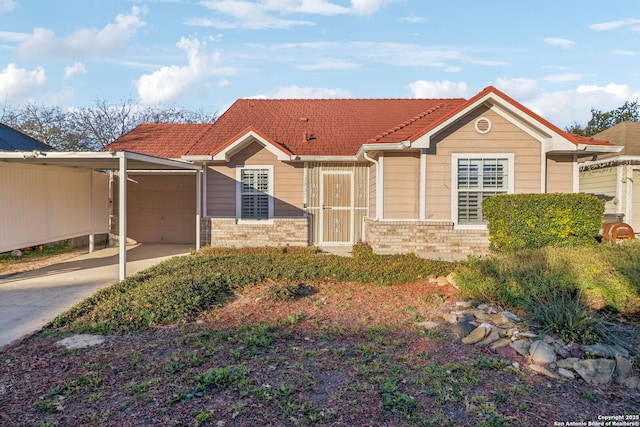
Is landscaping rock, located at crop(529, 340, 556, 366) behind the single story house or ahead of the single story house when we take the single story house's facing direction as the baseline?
ahead

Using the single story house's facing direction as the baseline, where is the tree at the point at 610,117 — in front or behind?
behind

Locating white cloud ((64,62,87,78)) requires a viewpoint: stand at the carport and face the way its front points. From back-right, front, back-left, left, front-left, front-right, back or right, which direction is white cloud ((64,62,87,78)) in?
back

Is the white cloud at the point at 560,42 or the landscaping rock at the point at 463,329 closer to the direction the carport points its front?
the landscaping rock

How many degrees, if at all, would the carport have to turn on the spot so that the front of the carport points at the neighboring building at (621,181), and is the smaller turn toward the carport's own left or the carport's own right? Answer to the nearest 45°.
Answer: approximately 90° to the carport's own left

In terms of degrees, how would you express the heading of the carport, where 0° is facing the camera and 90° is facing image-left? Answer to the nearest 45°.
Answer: approximately 0°

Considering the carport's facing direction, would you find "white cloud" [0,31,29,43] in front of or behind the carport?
behind

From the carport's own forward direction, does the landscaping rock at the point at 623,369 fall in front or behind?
in front

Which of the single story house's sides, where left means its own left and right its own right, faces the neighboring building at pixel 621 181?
left

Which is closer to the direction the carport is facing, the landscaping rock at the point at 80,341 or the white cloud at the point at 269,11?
the landscaping rock

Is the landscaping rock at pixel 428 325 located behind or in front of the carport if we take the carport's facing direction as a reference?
in front
